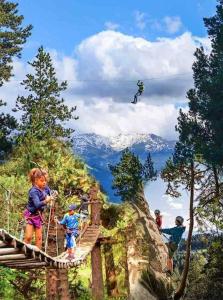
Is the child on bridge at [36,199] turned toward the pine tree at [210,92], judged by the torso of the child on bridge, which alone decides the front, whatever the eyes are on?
no

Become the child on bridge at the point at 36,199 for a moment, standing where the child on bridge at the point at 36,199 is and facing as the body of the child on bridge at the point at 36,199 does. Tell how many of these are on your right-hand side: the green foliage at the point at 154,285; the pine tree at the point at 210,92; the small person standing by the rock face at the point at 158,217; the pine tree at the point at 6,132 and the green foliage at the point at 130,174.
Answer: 0

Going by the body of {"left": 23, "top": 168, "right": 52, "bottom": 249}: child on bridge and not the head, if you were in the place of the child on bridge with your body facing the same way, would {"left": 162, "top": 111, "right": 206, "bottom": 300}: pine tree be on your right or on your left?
on your left

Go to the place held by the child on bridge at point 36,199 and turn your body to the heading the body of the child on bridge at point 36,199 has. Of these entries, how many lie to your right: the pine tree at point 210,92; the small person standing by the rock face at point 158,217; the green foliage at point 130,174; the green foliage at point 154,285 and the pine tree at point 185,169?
0

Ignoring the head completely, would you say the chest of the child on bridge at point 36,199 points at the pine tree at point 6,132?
no

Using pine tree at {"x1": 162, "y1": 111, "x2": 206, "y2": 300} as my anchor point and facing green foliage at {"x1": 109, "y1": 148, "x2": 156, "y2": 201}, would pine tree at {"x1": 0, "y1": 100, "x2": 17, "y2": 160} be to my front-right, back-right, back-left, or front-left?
front-left

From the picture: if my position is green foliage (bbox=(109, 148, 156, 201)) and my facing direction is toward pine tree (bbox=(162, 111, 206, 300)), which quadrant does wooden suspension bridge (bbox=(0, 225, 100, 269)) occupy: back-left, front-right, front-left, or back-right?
front-right

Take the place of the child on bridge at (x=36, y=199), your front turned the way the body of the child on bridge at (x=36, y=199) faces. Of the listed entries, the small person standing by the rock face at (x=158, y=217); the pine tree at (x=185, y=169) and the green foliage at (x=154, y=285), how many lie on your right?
0

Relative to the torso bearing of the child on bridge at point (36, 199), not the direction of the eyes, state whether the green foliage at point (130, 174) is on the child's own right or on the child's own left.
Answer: on the child's own left

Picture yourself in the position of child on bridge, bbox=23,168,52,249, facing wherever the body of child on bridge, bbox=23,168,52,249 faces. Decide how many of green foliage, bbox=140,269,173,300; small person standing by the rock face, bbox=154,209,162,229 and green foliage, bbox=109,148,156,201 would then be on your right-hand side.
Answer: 0

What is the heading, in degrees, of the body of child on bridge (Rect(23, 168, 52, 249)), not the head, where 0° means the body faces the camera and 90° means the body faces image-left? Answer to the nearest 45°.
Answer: approximately 315°

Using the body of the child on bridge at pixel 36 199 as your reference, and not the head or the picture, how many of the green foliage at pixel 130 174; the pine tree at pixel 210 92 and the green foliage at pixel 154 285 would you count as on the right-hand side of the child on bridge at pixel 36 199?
0
